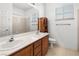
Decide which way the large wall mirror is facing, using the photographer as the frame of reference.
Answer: facing the viewer and to the right of the viewer
